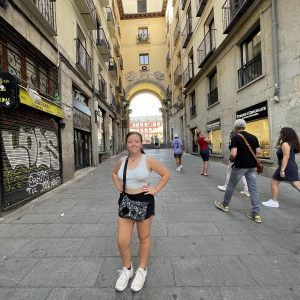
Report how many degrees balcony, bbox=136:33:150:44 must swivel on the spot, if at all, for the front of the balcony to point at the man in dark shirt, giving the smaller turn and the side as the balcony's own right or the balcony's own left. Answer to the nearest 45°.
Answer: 0° — it already faces them

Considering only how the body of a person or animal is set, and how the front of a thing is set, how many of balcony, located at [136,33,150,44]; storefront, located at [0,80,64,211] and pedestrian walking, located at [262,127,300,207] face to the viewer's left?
1

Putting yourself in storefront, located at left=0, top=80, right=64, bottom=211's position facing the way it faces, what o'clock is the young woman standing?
The young woman standing is roughly at 1 o'clock from the storefront.

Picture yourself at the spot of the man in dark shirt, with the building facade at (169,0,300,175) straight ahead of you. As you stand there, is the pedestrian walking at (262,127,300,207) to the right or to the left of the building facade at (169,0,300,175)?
right

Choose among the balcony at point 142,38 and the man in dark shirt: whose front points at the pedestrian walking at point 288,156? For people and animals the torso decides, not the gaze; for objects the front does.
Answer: the balcony

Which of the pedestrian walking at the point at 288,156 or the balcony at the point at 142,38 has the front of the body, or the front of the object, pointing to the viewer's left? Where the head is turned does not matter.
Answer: the pedestrian walking

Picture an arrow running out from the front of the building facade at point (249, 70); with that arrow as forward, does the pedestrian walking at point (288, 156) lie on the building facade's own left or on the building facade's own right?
on the building facade's own left

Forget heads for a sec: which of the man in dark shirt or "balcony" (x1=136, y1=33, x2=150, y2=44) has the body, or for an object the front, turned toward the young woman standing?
the balcony

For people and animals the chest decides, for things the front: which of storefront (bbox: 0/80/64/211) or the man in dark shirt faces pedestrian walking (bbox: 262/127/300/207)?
the storefront

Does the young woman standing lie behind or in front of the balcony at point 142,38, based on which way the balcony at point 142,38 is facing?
in front

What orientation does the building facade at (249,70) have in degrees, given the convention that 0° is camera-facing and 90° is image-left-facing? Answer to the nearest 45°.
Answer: approximately 45°

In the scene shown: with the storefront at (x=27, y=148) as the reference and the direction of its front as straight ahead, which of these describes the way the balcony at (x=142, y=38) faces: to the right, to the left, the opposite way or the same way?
to the right

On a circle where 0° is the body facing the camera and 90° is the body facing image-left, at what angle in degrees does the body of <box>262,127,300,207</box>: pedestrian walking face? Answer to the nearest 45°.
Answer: approximately 90°

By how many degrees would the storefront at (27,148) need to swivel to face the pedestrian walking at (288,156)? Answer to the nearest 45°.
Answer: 0° — it already faces them
